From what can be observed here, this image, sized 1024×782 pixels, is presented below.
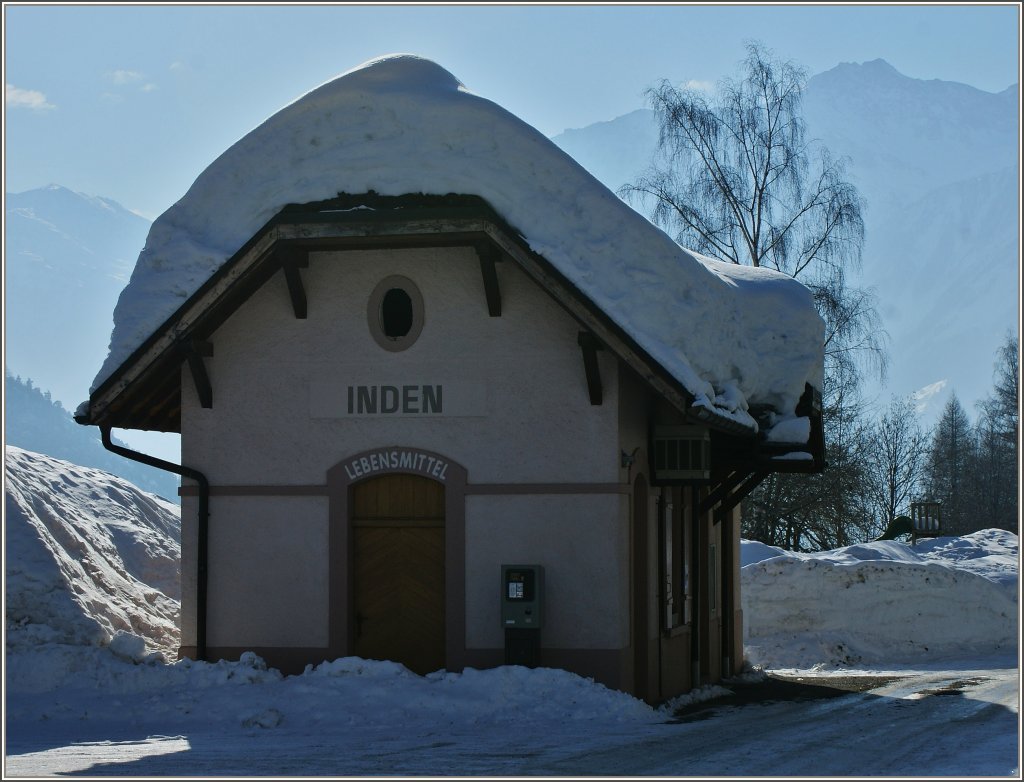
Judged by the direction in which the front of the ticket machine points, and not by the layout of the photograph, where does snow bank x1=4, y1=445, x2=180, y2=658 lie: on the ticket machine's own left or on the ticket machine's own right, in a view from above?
on the ticket machine's own right

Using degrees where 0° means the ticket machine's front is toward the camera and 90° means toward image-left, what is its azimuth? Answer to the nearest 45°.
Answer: approximately 0°

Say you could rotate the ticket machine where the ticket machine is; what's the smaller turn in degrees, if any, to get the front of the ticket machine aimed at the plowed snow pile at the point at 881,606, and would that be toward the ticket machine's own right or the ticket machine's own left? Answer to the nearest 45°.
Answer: approximately 135° to the ticket machine's own left

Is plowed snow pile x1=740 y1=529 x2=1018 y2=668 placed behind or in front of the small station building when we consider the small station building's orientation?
behind

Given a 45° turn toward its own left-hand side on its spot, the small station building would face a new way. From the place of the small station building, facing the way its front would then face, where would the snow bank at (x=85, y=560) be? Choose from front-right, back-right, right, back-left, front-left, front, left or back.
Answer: back
